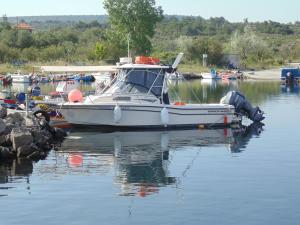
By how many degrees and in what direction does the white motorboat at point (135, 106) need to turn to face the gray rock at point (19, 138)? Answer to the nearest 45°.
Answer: approximately 45° to its left

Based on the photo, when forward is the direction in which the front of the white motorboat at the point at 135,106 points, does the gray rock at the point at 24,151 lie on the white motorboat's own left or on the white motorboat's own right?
on the white motorboat's own left

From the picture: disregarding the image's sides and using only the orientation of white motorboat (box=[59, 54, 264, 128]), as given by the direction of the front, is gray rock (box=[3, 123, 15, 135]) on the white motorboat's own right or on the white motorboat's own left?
on the white motorboat's own left

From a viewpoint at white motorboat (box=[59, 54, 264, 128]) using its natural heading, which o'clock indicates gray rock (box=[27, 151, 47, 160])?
The gray rock is roughly at 10 o'clock from the white motorboat.

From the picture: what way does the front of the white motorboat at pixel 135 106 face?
to the viewer's left
